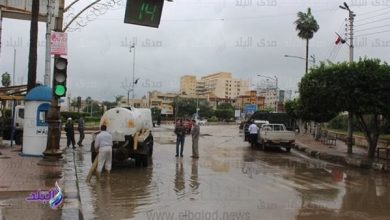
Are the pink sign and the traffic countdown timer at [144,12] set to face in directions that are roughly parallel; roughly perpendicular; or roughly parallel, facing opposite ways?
roughly parallel

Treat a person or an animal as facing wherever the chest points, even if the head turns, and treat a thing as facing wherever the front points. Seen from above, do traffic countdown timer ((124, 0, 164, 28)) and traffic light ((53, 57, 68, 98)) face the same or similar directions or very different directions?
same or similar directions

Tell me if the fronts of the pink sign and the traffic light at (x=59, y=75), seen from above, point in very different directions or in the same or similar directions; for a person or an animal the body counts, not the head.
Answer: same or similar directions

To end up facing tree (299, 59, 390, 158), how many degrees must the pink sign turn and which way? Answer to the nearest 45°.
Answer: approximately 90° to its left

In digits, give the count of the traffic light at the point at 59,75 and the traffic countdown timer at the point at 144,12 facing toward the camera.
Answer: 2

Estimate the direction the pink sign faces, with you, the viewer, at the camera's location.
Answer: facing the viewer

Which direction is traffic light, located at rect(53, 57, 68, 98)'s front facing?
toward the camera

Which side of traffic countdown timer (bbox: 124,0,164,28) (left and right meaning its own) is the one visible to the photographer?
front

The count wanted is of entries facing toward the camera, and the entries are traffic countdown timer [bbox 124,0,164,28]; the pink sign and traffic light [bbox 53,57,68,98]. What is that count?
3

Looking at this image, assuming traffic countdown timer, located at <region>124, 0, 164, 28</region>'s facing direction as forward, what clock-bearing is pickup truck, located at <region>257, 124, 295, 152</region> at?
The pickup truck is roughly at 7 o'clock from the traffic countdown timer.

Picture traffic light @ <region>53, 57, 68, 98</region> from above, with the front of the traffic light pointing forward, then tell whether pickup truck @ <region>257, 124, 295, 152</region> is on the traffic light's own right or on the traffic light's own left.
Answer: on the traffic light's own left
